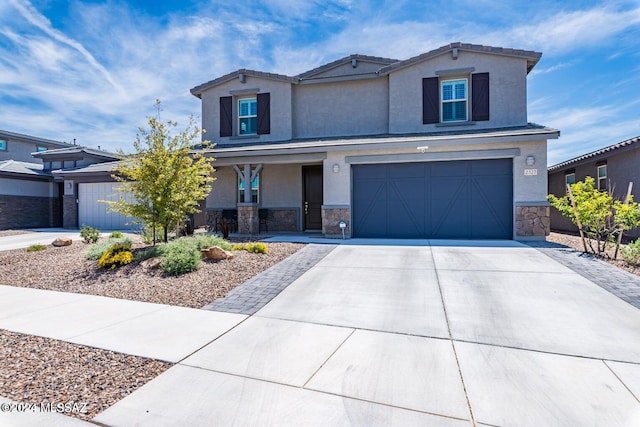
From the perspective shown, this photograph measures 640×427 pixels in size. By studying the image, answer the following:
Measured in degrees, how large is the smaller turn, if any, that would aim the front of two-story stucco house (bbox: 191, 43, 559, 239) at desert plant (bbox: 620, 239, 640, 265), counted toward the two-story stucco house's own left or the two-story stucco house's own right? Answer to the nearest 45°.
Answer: approximately 45° to the two-story stucco house's own left

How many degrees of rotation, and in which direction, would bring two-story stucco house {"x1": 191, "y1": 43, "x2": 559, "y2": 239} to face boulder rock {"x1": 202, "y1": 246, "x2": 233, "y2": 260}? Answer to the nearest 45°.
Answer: approximately 45° to its right

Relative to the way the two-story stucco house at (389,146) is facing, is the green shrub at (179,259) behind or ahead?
ahead

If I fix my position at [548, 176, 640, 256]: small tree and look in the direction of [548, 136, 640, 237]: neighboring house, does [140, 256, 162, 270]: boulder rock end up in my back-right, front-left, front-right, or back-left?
back-left

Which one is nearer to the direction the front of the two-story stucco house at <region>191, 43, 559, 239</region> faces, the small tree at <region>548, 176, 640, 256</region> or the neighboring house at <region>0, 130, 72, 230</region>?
the small tree

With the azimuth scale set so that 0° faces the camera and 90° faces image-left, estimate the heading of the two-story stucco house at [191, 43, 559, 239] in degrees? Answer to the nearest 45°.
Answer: approximately 0°

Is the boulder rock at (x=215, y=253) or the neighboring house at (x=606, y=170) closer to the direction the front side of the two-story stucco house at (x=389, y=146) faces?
the boulder rock

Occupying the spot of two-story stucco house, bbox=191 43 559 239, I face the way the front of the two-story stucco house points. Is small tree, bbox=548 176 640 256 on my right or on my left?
on my left

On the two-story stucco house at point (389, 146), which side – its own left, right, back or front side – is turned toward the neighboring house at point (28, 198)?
right

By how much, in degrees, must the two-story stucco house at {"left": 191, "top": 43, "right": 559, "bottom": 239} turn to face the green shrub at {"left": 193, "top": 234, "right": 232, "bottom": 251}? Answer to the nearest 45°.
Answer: approximately 45° to its right

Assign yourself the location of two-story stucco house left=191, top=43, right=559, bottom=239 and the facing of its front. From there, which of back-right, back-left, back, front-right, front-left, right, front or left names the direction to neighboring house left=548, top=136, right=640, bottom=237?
left
